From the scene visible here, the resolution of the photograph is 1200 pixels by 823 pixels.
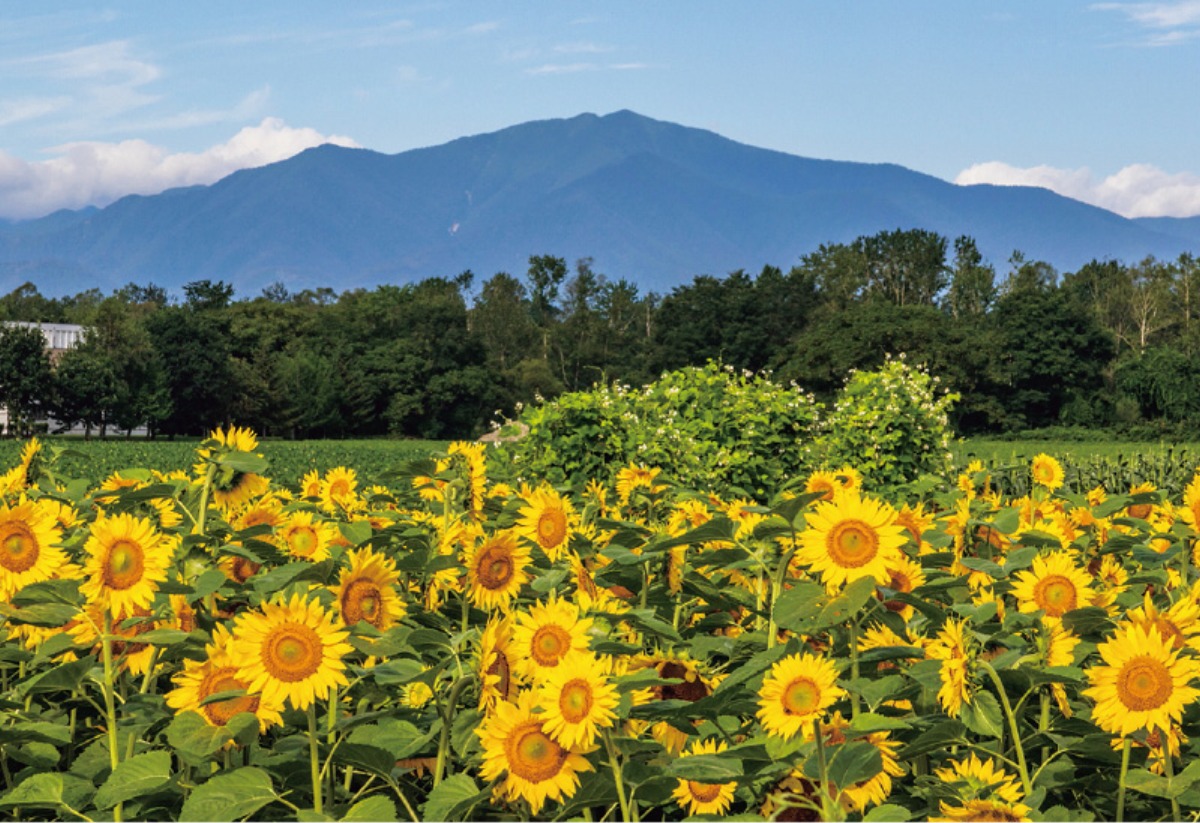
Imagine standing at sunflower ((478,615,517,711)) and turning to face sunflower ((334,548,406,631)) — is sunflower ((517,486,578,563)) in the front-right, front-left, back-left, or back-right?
front-right

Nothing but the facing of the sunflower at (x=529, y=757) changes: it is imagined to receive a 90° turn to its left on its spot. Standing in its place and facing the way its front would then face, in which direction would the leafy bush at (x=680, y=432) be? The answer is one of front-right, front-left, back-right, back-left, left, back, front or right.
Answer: left

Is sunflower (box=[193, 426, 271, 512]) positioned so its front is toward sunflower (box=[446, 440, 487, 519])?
no

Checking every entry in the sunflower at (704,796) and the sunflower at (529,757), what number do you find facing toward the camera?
2

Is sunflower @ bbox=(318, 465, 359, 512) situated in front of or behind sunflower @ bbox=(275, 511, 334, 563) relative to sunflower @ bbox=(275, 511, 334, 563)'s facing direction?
behind

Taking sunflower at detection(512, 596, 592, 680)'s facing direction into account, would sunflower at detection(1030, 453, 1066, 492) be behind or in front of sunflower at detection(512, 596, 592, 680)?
behind

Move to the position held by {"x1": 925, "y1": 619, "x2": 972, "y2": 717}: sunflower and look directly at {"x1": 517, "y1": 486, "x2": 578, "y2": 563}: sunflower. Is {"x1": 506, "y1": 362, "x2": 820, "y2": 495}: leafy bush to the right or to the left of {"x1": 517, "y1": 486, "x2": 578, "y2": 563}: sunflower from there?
right

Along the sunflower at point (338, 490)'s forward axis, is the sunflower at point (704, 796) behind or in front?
in front

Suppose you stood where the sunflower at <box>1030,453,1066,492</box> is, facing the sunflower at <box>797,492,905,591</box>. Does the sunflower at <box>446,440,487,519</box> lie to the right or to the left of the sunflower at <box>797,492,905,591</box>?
right

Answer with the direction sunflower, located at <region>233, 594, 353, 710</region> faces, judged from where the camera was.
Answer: facing the viewer

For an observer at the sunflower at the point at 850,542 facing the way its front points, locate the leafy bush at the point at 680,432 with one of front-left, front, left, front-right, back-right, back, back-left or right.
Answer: back

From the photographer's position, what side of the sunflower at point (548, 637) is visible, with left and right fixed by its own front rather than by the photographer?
front

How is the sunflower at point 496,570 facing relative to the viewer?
toward the camera

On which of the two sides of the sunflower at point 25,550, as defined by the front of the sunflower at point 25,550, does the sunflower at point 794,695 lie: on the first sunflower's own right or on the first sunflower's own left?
on the first sunflower's own left

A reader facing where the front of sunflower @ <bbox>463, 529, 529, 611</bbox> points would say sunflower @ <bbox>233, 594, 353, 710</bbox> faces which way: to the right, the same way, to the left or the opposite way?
the same way
